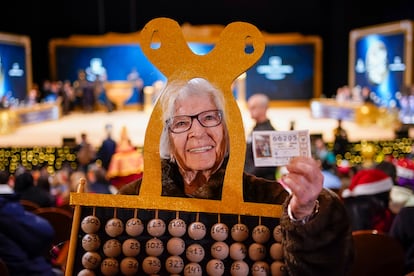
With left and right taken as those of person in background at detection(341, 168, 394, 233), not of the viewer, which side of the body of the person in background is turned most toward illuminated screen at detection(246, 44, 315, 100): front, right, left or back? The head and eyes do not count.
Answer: front

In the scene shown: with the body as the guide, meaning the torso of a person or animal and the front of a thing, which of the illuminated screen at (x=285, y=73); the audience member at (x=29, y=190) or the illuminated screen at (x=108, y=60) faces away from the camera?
the audience member

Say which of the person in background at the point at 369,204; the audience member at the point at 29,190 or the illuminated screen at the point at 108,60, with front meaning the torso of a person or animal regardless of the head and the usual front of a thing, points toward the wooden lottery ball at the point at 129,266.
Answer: the illuminated screen

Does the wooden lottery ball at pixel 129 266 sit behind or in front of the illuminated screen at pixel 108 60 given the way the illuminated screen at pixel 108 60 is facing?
in front

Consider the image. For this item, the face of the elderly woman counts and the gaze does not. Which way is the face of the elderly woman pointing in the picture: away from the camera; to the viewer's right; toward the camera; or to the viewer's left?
toward the camera

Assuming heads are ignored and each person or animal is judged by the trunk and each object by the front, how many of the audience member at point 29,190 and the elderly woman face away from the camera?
1

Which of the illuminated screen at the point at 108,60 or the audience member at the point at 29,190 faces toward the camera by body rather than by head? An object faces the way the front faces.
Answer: the illuminated screen

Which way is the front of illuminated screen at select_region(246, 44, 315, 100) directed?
toward the camera

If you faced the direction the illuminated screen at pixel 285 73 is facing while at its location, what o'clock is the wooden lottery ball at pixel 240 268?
The wooden lottery ball is roughly at 12 o'clock from the illuminated screen.

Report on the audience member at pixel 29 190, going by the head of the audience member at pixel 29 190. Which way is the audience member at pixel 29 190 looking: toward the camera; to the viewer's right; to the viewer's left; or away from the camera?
away from the camera

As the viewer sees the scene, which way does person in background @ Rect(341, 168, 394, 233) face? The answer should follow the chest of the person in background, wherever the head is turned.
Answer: away from the camera

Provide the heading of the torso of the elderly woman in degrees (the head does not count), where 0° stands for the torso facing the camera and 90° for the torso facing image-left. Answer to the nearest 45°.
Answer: approximately 0°

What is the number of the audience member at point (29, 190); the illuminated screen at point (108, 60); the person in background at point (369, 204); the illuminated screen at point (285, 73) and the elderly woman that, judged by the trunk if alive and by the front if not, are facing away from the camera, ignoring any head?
2

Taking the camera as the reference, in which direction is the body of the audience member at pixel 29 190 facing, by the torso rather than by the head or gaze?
away from the camera

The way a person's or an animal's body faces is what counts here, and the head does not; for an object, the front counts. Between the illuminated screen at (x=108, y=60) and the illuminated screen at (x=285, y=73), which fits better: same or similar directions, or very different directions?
same or similar directions

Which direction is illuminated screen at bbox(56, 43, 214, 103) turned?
toward the camera
